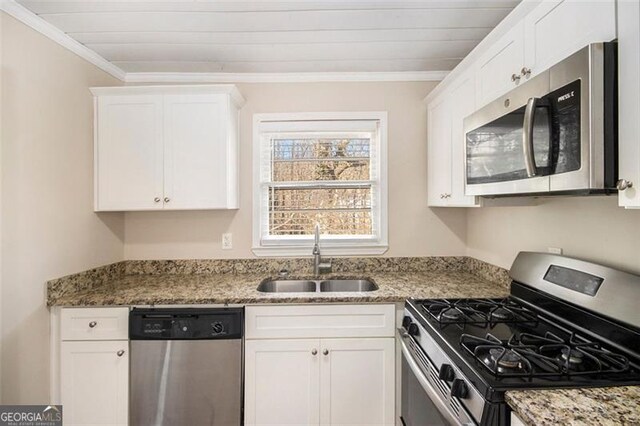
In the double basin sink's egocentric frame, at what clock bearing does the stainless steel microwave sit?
The stainless steel microwave is roughly at 11 o'clock from the double basin sink.

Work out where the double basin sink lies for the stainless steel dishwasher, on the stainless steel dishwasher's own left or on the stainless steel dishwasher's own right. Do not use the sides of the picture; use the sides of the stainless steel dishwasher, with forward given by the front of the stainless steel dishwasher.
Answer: on the stainless steel dishwasher's own left

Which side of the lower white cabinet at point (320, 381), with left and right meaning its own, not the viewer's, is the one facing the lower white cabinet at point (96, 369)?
right

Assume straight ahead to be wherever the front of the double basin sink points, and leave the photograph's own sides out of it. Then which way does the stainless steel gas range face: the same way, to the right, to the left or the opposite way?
to the right

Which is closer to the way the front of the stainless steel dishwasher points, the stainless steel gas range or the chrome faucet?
the stainless steel gas range
